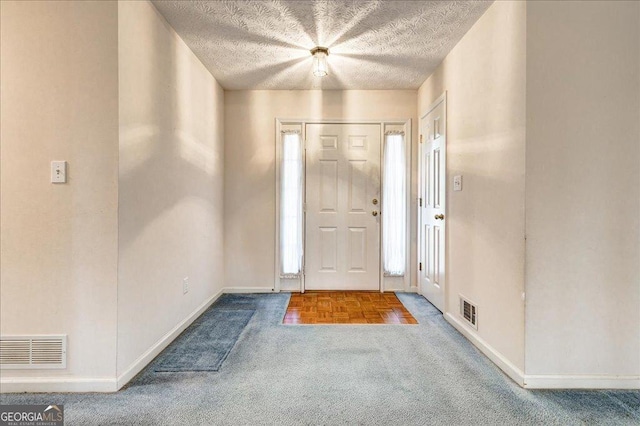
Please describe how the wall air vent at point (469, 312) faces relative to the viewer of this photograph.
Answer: facing the viewer and to the left of the viewer

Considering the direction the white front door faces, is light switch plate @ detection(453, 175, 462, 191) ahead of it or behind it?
ahead

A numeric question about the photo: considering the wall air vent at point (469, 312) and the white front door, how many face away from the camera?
0

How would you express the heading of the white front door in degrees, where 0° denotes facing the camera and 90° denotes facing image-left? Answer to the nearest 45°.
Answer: approximately 0°

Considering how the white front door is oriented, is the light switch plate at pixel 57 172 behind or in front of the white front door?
in front

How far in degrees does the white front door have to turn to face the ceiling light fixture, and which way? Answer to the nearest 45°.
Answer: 0° — it already faces it

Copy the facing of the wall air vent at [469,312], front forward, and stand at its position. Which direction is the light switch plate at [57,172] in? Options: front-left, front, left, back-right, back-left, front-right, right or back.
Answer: front
